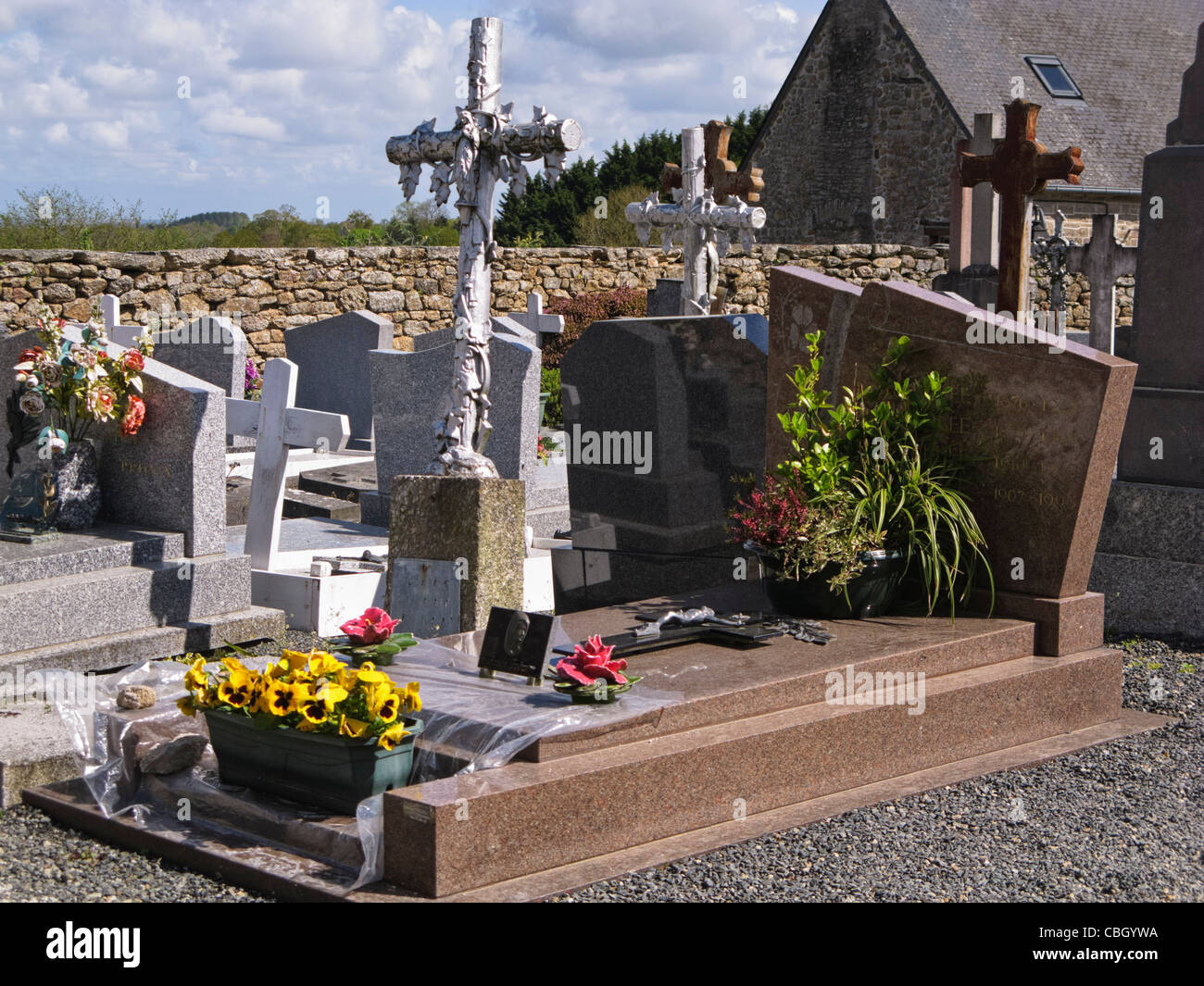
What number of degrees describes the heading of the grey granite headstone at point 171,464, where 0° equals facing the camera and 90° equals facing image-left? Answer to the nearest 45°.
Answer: approximately 45°

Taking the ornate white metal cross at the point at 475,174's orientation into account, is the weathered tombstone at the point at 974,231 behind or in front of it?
behind

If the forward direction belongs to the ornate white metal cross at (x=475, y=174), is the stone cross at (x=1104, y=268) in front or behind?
behind

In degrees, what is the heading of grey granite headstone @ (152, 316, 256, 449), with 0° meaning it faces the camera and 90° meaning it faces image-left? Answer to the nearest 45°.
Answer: approximately 45°

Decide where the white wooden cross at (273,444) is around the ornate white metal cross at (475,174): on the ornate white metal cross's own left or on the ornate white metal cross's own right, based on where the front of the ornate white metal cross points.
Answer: on the ornate white metal cross's own right

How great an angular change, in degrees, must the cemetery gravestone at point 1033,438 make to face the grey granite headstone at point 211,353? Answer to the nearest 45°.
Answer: approximately 90° to its right

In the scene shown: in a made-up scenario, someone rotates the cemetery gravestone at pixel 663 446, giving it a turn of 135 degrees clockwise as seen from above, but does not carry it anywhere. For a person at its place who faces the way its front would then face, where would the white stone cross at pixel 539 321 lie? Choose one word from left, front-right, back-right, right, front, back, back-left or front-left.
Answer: front

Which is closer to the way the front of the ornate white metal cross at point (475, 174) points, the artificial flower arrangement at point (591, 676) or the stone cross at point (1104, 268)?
the artificial flower arrangement
